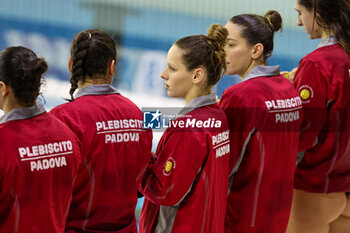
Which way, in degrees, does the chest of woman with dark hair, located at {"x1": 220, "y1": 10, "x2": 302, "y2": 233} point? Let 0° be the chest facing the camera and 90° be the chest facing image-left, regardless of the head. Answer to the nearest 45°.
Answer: approximately 135°

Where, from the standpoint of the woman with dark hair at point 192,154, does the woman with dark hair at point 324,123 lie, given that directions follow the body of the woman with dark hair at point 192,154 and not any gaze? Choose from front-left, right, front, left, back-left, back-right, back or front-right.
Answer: back-right

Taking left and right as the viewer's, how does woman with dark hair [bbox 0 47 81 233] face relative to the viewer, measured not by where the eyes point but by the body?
facing away from the viewer and to the left of the viewer

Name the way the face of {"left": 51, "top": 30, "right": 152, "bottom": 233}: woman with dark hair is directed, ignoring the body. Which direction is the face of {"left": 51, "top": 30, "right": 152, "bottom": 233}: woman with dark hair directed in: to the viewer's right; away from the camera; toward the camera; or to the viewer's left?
away from the camera

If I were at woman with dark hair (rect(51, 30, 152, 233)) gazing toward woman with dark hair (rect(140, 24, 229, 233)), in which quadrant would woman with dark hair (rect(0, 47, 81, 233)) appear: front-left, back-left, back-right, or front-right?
back-right

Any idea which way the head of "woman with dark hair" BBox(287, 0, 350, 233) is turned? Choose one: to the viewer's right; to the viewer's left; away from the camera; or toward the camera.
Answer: to the viewer's left

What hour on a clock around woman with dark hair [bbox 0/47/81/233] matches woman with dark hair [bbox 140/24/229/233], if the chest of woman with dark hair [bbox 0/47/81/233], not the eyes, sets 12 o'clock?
woman with dark hair [bbox 140/24/229/233] is roughly at 4 o'clock from woman with dark hair [bbox 0/47/81/233].

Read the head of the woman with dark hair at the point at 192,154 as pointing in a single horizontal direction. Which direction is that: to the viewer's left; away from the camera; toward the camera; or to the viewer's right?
to the viewer's left
